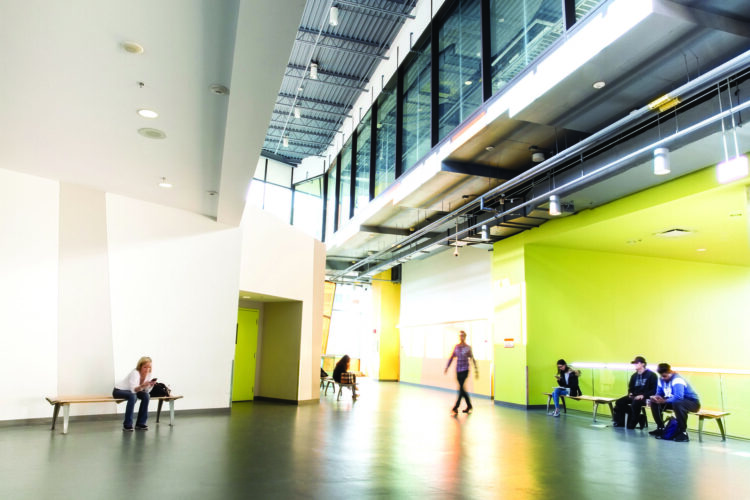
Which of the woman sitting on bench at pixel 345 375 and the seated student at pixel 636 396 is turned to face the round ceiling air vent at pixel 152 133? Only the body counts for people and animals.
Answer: the seated student

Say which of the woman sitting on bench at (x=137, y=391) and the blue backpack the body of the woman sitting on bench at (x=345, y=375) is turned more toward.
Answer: the blue backpack

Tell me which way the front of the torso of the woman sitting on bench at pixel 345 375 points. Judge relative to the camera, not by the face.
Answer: to the viewer's right

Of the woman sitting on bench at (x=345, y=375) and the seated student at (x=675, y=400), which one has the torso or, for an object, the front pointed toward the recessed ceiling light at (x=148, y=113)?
the seated student

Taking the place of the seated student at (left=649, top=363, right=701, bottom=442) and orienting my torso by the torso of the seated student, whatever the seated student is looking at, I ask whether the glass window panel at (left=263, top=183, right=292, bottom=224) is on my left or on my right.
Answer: on my right

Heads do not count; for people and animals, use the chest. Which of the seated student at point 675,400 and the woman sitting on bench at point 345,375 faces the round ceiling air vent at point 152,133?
the seated student

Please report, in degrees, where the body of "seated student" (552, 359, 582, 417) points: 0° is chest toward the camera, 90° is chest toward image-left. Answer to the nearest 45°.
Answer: approximately 45°
